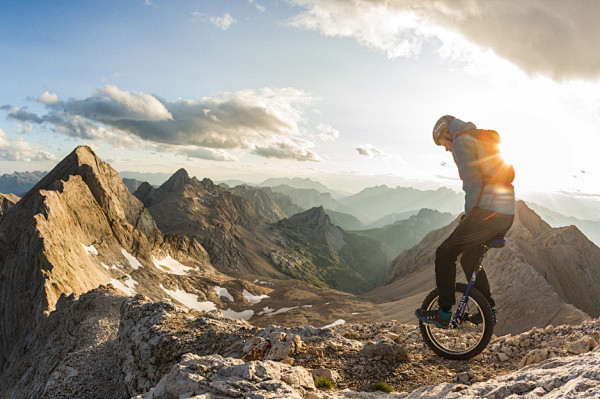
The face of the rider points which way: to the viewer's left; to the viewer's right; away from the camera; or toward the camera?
to the viewer's left

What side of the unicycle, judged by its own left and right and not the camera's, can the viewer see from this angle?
left

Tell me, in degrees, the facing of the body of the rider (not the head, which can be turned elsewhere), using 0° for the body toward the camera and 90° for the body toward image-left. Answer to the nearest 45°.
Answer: approximately 90°
